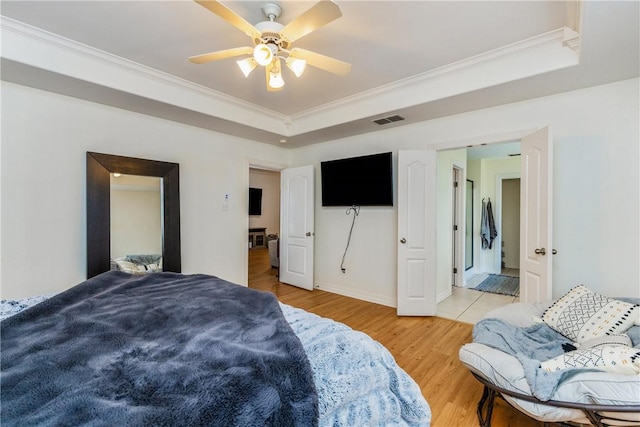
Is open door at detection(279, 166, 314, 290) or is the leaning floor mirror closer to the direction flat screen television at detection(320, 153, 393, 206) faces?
the leaning floor mirror

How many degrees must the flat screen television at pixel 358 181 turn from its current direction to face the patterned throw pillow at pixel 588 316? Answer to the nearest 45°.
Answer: approximately 90° to its left

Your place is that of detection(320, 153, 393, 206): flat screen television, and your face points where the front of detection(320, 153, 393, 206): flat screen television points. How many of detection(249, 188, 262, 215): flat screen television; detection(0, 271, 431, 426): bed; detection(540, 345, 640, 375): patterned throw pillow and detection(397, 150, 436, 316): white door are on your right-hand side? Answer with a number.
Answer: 1

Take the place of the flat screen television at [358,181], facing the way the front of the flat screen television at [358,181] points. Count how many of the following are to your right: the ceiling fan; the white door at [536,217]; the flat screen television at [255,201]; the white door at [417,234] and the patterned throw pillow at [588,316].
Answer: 1

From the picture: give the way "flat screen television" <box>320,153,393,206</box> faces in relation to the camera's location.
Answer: facing the viewer and to the left of the viewer

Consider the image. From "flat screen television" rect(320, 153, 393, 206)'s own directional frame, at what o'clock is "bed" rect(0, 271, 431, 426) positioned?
The bed is roughly at 11 o'clock from the flat screen television.

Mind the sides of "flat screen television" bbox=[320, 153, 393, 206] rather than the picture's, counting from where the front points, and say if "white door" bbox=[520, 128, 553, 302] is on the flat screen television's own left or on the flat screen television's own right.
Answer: on the flat screen television's own left

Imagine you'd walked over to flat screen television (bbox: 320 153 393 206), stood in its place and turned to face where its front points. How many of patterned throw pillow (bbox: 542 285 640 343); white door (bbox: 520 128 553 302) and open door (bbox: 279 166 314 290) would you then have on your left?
2

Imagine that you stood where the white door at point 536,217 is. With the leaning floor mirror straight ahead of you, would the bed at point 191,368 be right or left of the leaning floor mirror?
left

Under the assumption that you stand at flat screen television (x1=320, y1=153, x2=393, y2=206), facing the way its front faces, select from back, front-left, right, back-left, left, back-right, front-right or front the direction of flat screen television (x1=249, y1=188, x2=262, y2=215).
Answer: right

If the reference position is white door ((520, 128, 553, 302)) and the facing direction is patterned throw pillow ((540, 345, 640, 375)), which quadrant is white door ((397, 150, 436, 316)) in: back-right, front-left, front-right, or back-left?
back-right

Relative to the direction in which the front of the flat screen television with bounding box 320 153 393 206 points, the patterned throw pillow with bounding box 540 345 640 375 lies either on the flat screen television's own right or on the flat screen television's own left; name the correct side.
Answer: on the flat screen television's own left

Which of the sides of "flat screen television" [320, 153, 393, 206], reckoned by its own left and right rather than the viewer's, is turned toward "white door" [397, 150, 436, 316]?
left
